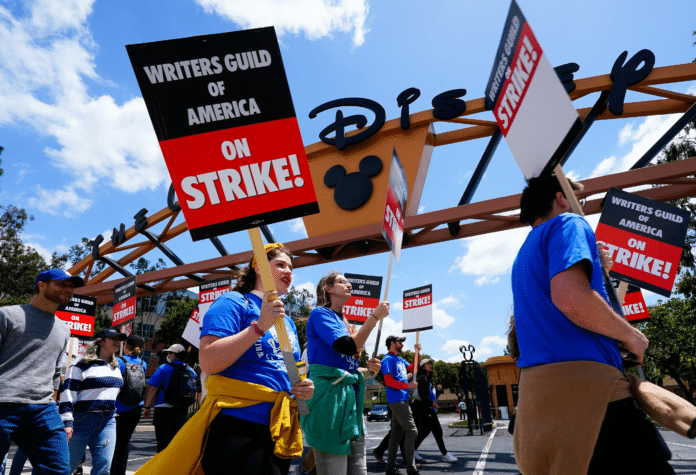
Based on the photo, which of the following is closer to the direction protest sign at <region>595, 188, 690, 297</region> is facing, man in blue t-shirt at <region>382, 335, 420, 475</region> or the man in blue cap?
the man in blue cap

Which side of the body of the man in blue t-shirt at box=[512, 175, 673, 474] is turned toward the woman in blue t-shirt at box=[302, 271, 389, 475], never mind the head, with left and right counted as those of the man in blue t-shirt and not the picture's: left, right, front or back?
left

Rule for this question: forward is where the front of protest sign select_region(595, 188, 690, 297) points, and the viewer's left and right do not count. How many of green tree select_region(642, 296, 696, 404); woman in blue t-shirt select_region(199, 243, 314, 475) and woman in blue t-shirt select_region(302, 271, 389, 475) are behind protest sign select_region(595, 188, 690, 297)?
1

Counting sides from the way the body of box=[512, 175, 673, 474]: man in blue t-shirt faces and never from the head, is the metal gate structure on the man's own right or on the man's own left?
on the man's own left

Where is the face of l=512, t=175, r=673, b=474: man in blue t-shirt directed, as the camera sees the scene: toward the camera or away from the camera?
away from the camera

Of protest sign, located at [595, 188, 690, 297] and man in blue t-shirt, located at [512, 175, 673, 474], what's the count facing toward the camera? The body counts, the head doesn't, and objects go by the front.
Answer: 1

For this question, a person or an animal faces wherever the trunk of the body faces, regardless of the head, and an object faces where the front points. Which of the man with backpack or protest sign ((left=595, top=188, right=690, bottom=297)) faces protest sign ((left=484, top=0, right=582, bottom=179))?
protest sign ((left=595, top=188, right=690, bottom=297))

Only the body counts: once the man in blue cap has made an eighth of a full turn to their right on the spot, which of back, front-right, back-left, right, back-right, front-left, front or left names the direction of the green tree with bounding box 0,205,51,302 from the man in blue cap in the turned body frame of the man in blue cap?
back

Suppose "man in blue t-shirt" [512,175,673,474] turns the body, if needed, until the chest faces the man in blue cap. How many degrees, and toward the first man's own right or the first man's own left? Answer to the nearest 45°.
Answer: approximately 135° to the first man's own left

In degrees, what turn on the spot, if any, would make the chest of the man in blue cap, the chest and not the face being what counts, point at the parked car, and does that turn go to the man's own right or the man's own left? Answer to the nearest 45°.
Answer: approximately 90° to the man's own left
